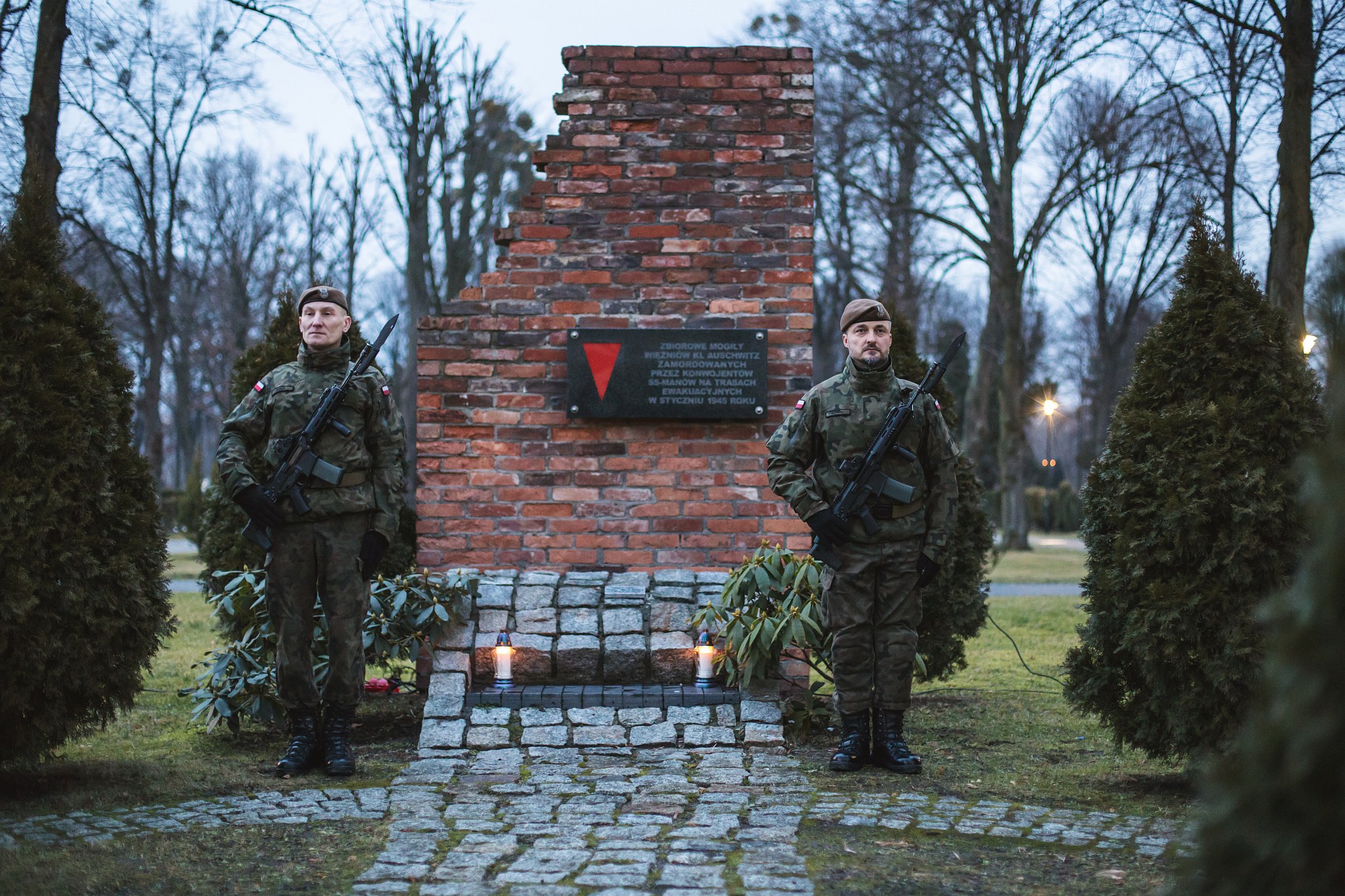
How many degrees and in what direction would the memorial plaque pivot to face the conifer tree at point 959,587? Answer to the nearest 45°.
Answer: approximately 90° to its left

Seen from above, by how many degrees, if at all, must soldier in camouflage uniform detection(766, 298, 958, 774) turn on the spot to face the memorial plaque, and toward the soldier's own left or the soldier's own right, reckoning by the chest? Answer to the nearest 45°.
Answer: approximately 135° to the soldier's own right

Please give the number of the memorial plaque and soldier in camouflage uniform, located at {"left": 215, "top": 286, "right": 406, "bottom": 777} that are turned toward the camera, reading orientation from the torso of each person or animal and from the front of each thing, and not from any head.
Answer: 2

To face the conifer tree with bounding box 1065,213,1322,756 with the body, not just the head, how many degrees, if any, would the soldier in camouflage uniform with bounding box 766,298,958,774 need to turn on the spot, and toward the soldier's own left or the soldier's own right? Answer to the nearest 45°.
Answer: approximately 45° to the soldier's own left

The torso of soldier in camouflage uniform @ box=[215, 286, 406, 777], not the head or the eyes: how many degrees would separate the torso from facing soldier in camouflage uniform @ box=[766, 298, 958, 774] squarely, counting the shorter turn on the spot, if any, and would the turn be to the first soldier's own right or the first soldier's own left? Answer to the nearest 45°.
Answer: approximately 90° to the first soldier's own left

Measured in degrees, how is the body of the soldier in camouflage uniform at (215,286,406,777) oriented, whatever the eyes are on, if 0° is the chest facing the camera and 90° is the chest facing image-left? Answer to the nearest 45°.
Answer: approximately 0°

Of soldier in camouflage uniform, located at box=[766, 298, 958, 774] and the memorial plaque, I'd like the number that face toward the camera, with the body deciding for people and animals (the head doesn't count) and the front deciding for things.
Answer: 2

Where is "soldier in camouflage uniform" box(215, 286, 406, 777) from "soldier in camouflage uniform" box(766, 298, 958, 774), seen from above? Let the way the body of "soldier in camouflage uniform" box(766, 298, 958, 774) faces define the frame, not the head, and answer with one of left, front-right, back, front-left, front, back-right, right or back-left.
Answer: right

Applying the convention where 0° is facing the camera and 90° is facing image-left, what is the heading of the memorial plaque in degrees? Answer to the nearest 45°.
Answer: approximately 0°
